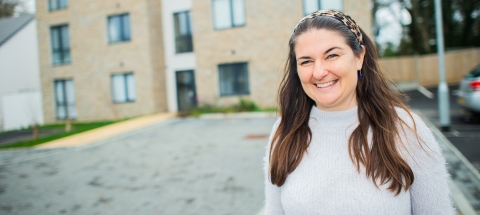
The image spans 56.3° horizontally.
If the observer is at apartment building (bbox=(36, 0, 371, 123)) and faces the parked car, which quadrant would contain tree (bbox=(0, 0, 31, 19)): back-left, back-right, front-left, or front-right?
back-right

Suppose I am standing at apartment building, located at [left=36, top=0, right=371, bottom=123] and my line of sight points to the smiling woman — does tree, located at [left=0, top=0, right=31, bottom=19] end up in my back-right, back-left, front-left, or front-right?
back-right

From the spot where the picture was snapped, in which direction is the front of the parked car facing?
facing away from the viewer and to the right of the viewer

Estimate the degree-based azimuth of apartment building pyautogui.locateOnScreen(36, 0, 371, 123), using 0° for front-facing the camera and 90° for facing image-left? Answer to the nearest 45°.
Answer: approximately 0°

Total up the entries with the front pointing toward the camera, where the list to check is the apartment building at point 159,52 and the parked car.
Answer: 1

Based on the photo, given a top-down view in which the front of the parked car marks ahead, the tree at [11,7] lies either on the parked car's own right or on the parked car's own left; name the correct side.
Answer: on the parked car's own left

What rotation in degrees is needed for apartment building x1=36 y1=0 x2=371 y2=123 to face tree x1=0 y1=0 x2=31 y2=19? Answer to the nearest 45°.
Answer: approximately 135° to its right

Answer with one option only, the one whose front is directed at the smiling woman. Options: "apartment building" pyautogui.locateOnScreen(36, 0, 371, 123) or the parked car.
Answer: the apartment building
